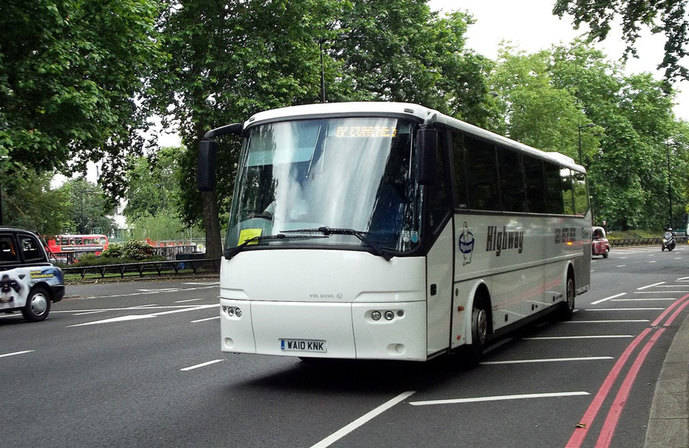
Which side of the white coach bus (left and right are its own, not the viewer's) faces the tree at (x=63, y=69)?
right

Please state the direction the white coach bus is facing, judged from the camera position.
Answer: facing the viewer and to the left of the viewer

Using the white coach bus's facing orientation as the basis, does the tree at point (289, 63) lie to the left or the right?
on its right
